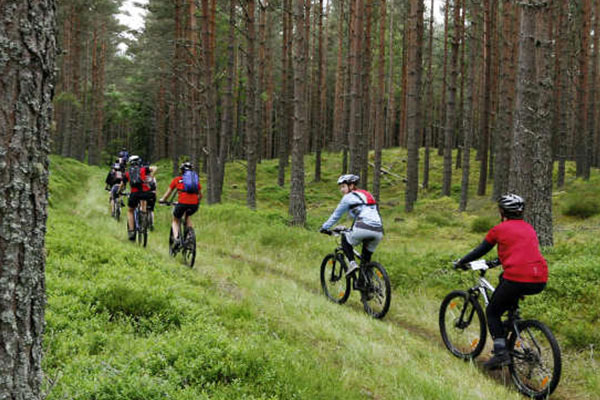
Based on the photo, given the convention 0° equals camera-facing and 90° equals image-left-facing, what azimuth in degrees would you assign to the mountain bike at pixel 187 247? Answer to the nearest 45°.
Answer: approximately 135°

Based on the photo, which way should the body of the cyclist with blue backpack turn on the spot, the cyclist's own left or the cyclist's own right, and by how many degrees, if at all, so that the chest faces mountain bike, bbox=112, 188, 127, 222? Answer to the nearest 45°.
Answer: approximately 45° to the cyclist's own right

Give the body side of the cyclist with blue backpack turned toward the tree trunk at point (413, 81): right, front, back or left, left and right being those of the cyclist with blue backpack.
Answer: right

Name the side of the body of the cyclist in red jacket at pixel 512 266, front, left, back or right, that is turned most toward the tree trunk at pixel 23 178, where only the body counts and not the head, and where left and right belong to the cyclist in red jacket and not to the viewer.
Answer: left

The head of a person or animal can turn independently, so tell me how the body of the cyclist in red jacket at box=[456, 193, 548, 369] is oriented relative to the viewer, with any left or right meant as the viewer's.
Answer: facing away from the viewer and to the left of the viewer

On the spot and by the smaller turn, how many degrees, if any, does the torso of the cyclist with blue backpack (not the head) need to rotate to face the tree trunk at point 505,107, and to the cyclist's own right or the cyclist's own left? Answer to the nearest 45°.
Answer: approximately 90° to the cyclist's own right

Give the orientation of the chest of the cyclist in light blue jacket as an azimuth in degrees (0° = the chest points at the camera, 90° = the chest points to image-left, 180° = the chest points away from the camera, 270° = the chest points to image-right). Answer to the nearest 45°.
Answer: approximately 135°

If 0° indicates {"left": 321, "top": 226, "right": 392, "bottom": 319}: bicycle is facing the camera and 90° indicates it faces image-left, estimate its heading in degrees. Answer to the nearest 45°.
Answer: approximately 135°

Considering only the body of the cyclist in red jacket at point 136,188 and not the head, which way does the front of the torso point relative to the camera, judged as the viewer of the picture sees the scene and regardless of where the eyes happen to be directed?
away from the camera

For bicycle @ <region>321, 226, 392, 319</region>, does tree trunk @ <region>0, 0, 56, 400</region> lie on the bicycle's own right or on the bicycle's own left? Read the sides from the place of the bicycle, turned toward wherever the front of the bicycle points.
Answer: on the bicycle's own left

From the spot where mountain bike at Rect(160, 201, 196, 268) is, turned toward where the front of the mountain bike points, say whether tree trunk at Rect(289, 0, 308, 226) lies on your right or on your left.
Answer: on your right
